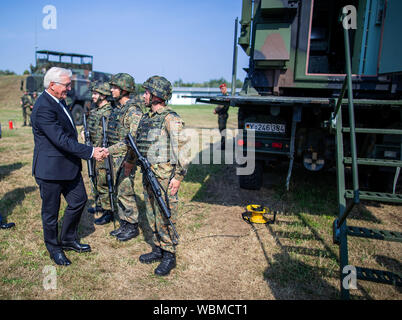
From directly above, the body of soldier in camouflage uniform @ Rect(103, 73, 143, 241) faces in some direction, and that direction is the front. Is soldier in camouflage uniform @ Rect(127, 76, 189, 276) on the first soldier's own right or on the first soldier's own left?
on the first soldier's own left

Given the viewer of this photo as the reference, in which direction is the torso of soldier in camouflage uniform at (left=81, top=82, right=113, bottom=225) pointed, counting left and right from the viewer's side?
facing to the left of the viewer

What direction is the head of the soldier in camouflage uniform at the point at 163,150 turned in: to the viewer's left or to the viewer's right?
to the viewer's left

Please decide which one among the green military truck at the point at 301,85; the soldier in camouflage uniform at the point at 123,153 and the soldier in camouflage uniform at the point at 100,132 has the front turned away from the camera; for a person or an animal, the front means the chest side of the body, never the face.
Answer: the green military truck

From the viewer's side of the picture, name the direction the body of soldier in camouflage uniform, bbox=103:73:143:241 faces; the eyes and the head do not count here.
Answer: to the viewer's left

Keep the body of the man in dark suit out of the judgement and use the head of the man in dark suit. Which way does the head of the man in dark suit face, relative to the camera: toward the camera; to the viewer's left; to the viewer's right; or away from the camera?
to the viewer's right

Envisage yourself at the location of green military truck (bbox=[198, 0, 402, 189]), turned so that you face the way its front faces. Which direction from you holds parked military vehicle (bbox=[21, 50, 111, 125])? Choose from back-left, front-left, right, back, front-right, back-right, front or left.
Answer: front-left

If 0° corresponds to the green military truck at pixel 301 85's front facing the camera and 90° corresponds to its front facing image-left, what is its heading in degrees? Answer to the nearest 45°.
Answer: approximately 180°

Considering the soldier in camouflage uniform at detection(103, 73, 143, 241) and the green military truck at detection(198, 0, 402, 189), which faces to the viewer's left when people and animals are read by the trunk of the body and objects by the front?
the soldier in camouflage uniform

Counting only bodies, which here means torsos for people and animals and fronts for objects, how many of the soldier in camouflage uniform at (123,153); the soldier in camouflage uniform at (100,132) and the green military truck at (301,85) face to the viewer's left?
2

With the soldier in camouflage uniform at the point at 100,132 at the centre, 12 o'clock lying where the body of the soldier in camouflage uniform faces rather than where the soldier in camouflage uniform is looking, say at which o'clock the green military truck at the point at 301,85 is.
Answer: The green military truck is roughly at 6 o'clock from the soldier in camouflage uniform.
